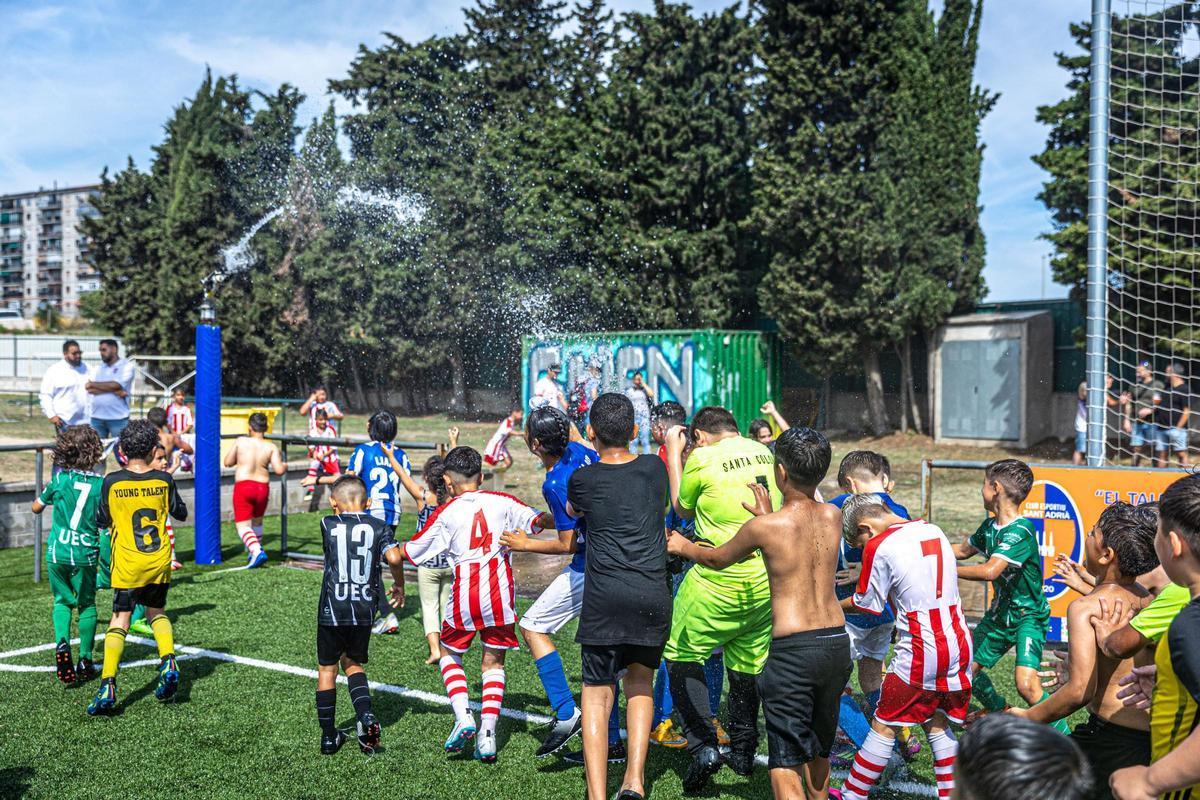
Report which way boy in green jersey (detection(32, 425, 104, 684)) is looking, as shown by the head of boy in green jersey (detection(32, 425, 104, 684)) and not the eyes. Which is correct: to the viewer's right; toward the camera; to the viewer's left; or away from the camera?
away from the camera

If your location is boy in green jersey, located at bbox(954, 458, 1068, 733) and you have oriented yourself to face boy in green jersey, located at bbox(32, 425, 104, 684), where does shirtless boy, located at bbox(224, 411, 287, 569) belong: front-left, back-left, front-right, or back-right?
front-right

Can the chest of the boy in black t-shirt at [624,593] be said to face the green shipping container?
yes

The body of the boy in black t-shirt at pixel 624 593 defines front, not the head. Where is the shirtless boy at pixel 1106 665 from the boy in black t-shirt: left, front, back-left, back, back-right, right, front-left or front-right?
back-right

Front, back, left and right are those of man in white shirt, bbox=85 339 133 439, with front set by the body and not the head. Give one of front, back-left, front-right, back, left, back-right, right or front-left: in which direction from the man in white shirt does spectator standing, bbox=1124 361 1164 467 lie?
back-left

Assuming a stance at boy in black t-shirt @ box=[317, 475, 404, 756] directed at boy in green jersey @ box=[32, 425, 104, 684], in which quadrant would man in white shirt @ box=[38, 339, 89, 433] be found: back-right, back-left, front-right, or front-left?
front-right

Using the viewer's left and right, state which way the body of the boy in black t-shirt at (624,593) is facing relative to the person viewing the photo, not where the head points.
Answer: facing away from the viewer

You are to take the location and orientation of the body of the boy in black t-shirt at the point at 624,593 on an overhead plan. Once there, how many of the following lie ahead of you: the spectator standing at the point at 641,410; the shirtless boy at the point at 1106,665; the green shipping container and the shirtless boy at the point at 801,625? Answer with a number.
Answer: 2

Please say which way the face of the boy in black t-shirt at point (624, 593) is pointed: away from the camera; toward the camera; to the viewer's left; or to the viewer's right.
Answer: away from the camera

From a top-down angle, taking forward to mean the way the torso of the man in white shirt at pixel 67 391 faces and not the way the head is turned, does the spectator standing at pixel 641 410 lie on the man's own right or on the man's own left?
on the man's own left

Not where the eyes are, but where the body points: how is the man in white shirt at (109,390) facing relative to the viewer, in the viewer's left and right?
facing the viewer and to the left of the viewer

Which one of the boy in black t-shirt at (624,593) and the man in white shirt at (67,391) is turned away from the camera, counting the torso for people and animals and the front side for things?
the boy in black t-shirt

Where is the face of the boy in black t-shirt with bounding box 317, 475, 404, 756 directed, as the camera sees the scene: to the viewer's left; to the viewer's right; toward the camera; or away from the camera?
away from the camera

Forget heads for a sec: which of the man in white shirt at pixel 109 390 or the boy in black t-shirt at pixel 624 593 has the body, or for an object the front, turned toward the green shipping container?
the boy in black t-shirt

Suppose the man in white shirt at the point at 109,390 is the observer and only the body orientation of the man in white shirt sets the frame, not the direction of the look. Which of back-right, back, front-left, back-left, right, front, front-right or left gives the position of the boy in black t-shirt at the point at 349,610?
front-left

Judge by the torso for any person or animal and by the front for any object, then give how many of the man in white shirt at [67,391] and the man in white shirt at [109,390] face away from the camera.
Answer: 0

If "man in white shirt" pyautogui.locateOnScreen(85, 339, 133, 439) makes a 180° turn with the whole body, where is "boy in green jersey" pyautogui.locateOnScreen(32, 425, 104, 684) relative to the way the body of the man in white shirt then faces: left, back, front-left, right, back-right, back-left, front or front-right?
back-right

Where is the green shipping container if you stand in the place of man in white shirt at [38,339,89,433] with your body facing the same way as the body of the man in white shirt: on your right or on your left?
on your left

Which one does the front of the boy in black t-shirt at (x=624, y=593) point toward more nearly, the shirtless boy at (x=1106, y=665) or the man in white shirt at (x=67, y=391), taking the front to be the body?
the man in white shirt
